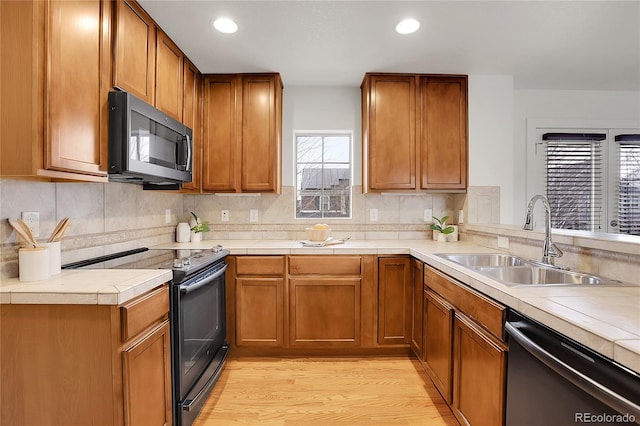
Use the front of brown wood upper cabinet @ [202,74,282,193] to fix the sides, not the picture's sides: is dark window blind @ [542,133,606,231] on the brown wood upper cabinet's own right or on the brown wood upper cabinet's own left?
on the brown wood upper cabinet's own left

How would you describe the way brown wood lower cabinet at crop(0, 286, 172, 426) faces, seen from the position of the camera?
facing the viewer and to the right of the viewer

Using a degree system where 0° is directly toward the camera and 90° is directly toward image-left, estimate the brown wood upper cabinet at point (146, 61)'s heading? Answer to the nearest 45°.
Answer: approximately 315°

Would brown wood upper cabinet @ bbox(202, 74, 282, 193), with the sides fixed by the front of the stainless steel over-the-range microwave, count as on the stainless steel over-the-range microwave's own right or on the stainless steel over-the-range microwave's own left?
on the stainless steel over-the-range microwave's own left

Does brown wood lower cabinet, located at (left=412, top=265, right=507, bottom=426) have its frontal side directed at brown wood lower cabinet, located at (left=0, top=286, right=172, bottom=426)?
yes

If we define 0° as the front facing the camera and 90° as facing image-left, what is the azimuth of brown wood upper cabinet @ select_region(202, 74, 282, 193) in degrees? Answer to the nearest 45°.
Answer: approximately 0°

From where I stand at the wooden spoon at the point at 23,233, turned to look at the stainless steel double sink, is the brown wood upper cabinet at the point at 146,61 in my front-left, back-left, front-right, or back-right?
front-left

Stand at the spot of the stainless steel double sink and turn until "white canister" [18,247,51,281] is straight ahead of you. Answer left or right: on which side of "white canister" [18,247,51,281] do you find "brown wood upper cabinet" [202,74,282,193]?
right

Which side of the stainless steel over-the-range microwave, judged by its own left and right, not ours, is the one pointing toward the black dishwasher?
front

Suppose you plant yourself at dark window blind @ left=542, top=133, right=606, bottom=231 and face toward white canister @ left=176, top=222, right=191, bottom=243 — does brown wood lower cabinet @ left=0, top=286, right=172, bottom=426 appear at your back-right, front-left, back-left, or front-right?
front-left

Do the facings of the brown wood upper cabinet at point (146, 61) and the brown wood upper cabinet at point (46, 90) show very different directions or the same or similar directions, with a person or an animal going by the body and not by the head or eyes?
same or similar directions

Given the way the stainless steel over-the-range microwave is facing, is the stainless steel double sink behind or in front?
in front

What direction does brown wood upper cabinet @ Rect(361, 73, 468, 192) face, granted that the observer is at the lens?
facing the viewer
